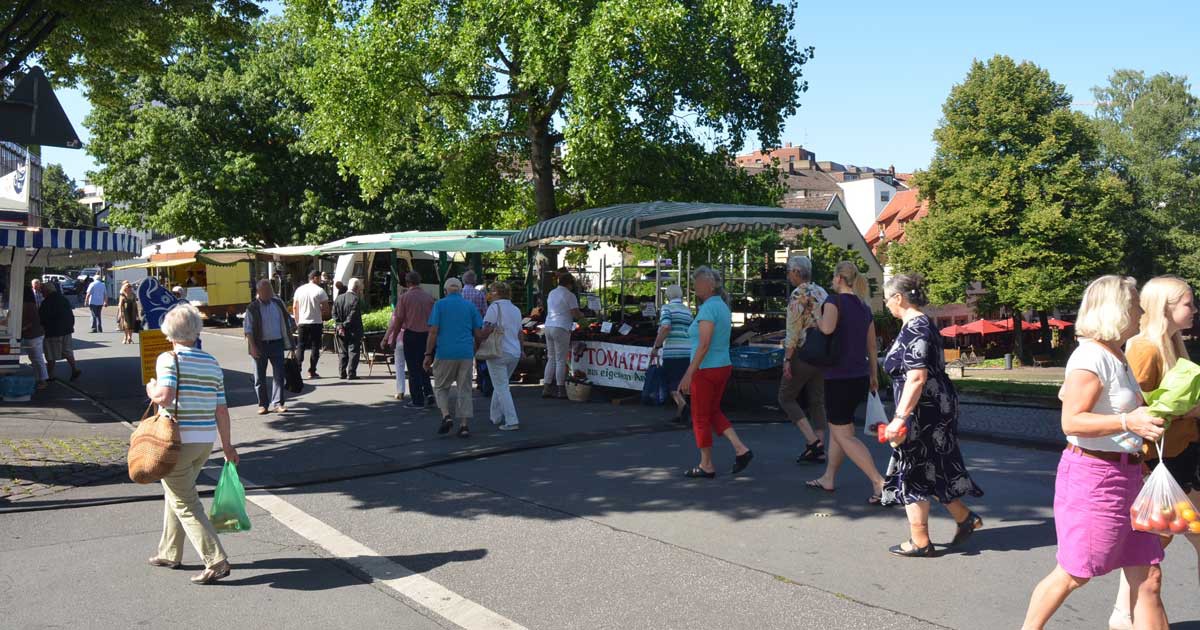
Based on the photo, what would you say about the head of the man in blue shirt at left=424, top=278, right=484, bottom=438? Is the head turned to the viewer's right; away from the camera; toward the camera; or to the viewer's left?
away from the camera

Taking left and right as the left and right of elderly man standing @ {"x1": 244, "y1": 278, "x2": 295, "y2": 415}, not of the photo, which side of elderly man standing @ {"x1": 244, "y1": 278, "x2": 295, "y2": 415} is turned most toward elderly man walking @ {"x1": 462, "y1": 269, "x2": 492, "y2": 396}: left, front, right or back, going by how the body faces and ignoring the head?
left

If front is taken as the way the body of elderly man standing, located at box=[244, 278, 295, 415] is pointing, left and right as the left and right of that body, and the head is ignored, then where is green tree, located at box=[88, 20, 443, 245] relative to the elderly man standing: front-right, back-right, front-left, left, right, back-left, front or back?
back

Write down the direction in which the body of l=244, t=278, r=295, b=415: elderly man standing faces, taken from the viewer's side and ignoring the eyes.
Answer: toward the camera

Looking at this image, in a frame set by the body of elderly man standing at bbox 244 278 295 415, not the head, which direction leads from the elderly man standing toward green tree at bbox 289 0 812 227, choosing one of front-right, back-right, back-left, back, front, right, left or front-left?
back-left

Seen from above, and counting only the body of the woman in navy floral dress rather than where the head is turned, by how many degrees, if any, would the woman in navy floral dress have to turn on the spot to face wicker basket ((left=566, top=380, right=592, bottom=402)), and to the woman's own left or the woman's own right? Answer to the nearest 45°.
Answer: approximately 45° to the woman's own right

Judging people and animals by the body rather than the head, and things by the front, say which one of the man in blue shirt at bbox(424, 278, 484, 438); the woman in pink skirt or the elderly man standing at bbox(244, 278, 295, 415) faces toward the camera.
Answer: the elderly man standing

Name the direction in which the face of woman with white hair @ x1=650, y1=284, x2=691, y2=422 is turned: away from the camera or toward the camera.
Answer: away from the camera

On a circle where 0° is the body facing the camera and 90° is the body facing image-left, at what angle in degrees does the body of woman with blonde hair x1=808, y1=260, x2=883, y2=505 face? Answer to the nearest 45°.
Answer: approximately 135°
